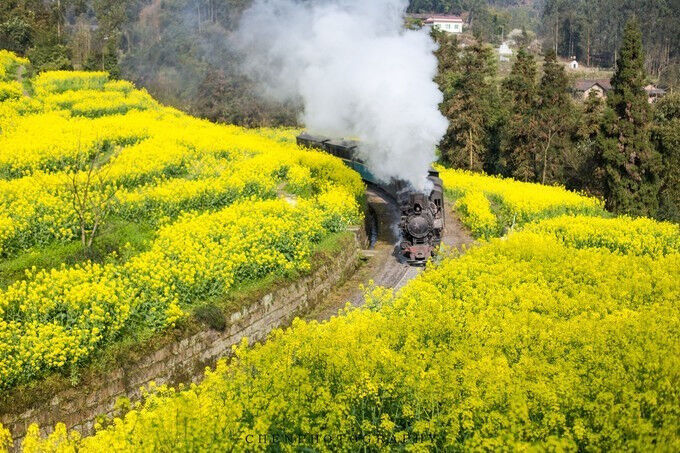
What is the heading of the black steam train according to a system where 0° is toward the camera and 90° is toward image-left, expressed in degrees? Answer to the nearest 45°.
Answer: approximately 0°

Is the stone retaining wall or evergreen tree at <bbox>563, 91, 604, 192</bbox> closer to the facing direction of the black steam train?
the stone retaining wall

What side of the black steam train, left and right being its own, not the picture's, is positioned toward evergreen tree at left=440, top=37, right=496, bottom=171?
back

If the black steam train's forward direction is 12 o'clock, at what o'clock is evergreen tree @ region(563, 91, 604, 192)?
The evergreen tree is roughly at 7 o'clock from the black steam train.

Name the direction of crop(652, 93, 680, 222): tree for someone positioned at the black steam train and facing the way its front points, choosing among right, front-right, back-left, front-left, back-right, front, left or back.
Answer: back-left

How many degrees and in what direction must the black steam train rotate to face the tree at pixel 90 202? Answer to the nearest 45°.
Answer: approximately 90° to its right

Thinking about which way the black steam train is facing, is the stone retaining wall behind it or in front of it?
in front

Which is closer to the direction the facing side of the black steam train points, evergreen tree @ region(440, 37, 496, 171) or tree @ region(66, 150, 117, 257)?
the tree

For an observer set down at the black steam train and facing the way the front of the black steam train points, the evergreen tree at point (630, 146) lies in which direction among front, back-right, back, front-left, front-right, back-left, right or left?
back-left
